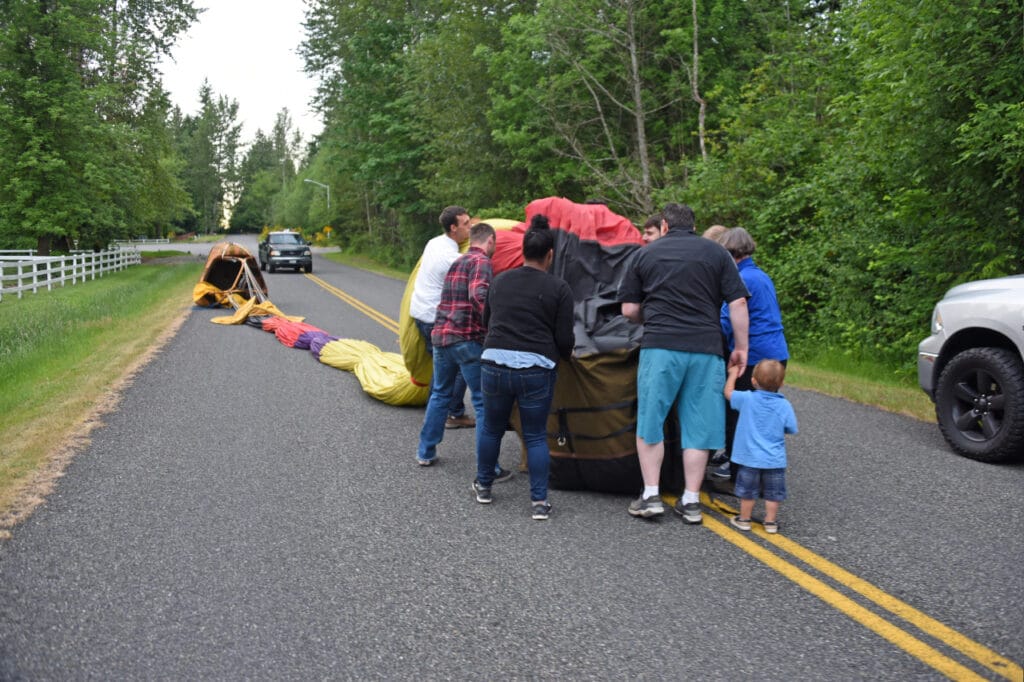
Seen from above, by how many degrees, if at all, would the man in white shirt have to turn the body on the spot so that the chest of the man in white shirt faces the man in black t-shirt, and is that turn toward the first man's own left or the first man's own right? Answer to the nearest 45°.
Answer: approximately 45° to the first man's own right

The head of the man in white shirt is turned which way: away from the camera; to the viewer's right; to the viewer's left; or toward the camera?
to the viewer's right

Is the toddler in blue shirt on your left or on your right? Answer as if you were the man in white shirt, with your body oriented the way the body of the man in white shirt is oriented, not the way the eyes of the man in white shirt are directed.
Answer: on your right

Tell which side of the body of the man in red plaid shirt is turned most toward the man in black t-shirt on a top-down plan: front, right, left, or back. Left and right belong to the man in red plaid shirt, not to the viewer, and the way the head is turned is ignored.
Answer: right

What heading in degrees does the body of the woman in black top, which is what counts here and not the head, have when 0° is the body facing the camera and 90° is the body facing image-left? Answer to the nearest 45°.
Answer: approximately 180°

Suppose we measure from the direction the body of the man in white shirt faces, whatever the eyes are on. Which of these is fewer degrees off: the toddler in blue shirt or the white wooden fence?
the toddler in blue shirt

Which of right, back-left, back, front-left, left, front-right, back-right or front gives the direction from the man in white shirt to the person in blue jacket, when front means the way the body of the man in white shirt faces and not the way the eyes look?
front-right

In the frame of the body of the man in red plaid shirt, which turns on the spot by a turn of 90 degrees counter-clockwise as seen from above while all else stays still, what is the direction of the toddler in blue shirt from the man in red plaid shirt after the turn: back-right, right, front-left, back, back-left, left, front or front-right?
back

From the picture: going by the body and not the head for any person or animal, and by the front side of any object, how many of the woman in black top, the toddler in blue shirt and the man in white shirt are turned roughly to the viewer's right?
1

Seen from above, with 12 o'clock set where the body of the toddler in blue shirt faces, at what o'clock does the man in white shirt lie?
The man in white shirt is roughly at 10 o'clock from the toddler in blue shirt.

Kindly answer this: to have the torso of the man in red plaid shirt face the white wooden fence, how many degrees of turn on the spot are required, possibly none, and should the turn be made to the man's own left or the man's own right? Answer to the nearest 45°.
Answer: approximately 90° to the man's own left

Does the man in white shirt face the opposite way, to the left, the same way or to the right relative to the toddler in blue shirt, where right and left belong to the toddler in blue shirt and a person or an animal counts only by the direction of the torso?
to the right

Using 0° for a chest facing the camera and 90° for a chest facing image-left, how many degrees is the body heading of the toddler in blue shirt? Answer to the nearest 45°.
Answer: approximately 180°

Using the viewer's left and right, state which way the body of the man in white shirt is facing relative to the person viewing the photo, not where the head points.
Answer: facing to the right of the viewer

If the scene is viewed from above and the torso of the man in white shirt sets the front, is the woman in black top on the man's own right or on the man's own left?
on the man's own right

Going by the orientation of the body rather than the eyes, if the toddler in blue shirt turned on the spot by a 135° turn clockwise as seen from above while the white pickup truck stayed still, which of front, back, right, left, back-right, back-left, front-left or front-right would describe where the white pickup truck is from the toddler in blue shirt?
left

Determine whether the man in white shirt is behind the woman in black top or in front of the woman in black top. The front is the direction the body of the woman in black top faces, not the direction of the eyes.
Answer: in front
